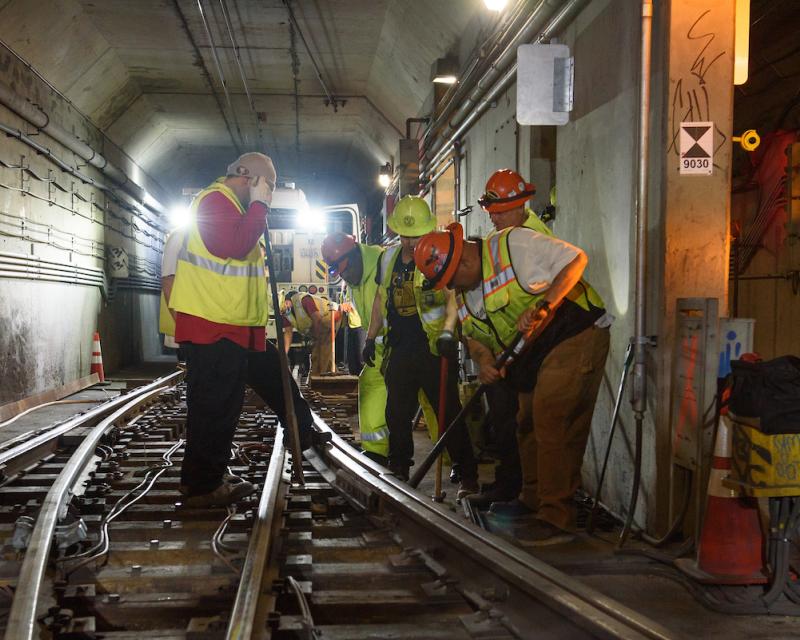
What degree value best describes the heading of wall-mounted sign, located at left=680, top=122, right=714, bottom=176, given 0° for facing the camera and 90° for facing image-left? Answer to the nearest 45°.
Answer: approximately 0°

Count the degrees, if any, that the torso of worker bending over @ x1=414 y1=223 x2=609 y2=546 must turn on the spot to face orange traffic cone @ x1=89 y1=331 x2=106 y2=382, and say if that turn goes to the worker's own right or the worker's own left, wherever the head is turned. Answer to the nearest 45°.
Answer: approximately 45° to the worker's own right

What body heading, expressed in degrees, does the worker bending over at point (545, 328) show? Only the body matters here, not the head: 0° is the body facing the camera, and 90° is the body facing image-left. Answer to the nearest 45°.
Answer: approximately 90°

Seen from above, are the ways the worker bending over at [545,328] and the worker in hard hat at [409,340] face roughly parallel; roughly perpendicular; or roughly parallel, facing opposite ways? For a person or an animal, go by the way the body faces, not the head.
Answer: roughly perpendicular

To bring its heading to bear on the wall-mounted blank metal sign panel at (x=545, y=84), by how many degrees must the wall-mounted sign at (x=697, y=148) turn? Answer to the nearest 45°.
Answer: approximately 135° to its right

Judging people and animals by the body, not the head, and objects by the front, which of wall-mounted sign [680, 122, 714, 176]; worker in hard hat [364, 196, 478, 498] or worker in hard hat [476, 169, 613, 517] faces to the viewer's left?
worker in hard hat [476, 169, 613, 517]

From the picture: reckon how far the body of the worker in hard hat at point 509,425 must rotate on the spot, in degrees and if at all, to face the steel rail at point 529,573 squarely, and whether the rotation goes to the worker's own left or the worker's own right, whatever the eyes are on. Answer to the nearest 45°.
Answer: approximately 90° to the worker's own left

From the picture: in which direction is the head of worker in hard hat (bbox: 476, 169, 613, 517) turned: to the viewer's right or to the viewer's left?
to the viewer's left

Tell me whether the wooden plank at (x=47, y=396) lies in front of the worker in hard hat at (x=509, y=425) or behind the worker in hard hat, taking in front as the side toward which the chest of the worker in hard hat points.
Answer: in front

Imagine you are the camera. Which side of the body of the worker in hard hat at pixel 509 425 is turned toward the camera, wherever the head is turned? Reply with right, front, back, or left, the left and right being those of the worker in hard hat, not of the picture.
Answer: left

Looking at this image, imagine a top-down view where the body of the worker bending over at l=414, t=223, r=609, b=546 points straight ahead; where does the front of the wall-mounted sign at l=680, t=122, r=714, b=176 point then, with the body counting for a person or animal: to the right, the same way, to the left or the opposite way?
to the left

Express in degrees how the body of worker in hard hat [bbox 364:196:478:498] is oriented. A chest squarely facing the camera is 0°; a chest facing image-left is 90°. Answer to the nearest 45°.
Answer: approximately 0°
